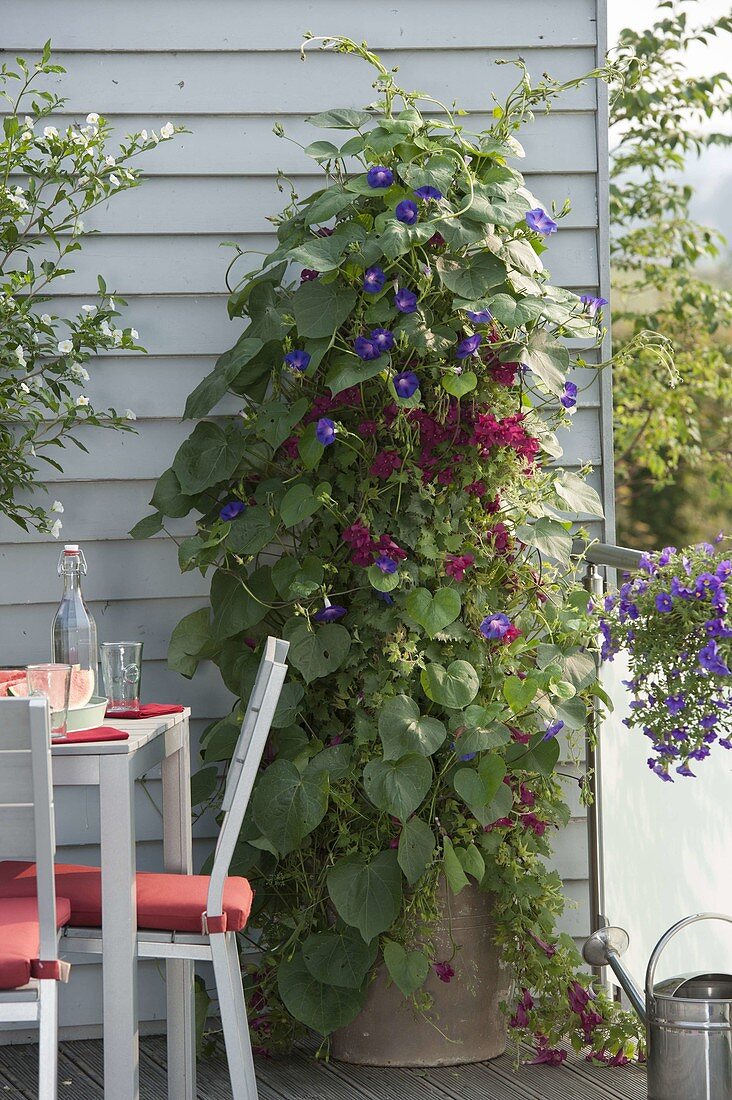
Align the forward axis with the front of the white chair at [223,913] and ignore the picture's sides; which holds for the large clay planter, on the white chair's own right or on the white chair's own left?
on the white chair's own right

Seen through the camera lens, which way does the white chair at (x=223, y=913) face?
facing to the left of the viewer
